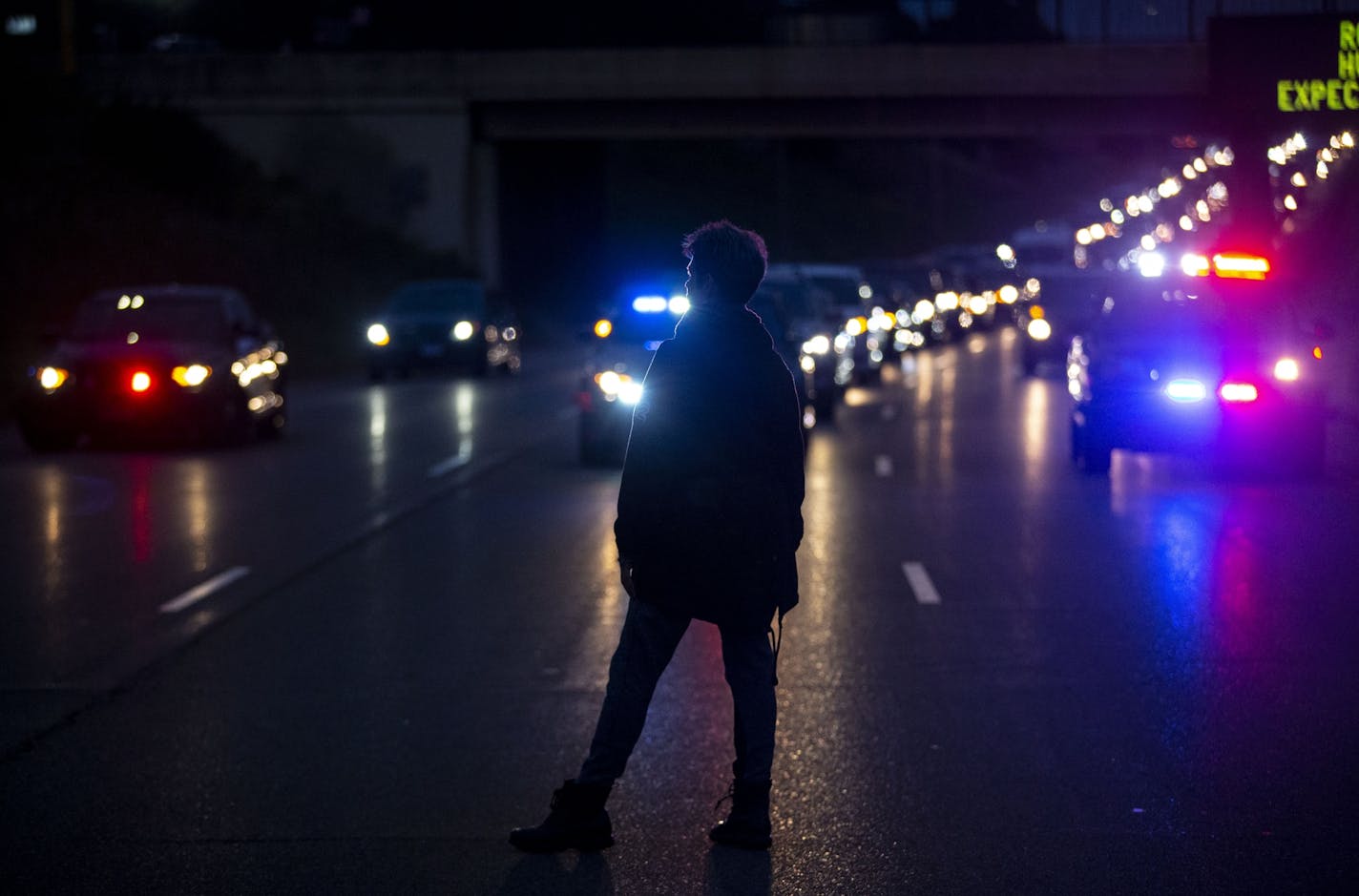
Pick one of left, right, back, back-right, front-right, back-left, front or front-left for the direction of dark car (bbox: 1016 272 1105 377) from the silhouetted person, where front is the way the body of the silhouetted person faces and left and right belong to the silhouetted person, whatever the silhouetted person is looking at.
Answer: front-right

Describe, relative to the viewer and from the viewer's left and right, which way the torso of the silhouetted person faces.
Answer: facing away from the viewer and to the left of the viewer

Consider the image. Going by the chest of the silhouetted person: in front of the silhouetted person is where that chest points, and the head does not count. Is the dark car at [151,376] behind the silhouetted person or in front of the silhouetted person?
in front

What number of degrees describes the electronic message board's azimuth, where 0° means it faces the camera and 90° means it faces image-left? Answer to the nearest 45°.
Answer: approximately 0°

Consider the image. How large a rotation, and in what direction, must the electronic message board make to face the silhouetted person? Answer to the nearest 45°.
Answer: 0° — it already faces them

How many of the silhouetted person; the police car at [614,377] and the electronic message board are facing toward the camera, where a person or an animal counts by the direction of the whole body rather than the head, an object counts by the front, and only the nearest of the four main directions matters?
2

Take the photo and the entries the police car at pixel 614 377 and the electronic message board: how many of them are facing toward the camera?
2

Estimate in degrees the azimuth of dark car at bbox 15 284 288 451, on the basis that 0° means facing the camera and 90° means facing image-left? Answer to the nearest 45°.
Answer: approximately 45°

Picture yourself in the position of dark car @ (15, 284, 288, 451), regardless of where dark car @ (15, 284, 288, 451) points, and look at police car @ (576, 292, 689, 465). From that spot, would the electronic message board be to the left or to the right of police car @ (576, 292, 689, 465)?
left

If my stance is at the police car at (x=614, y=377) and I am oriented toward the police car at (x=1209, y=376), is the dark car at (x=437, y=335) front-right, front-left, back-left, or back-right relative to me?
back-left

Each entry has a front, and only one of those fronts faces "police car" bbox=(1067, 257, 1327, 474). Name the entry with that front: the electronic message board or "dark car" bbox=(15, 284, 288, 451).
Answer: the electronic message board

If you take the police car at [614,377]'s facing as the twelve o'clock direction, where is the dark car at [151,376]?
The dark car is roughly at 4 o'clock from the police car.
